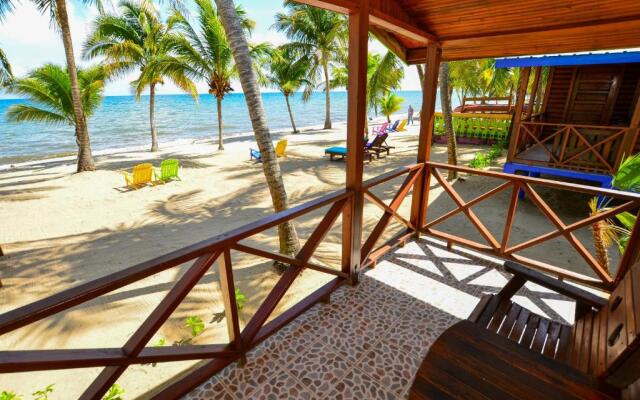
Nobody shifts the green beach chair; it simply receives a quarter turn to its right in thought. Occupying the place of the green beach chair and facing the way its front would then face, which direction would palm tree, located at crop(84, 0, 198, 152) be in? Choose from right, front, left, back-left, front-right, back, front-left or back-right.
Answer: front-left

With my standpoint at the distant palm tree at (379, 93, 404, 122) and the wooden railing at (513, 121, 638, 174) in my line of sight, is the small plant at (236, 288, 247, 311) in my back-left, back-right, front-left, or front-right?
front-right

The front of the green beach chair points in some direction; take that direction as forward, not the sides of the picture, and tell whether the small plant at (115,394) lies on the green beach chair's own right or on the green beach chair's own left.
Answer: on the green beach chair's own left

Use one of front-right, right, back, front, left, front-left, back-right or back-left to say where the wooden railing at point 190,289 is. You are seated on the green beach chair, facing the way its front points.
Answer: back-left

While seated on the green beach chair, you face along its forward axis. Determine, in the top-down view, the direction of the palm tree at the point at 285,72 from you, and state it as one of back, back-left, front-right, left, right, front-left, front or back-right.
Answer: right

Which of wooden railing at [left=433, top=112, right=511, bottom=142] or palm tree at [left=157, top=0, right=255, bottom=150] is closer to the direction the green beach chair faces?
the palm tree

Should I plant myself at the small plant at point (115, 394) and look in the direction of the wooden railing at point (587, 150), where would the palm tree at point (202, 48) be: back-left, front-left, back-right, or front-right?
front-left

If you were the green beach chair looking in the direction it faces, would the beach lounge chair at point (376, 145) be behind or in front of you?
behind

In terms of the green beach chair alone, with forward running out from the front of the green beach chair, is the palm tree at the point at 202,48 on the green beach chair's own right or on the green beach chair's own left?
on the green beach chair's own right

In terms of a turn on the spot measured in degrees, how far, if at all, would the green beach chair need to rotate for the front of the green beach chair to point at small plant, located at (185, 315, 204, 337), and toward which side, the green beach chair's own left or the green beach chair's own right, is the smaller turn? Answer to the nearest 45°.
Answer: approximately 135° to the green beach chair's own left

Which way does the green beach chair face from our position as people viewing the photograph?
facing away from the viewer and to the left of the viewer

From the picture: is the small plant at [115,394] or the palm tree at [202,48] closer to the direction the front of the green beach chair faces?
the palm tree

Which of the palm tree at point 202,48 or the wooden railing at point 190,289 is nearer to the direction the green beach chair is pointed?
the palm tree
